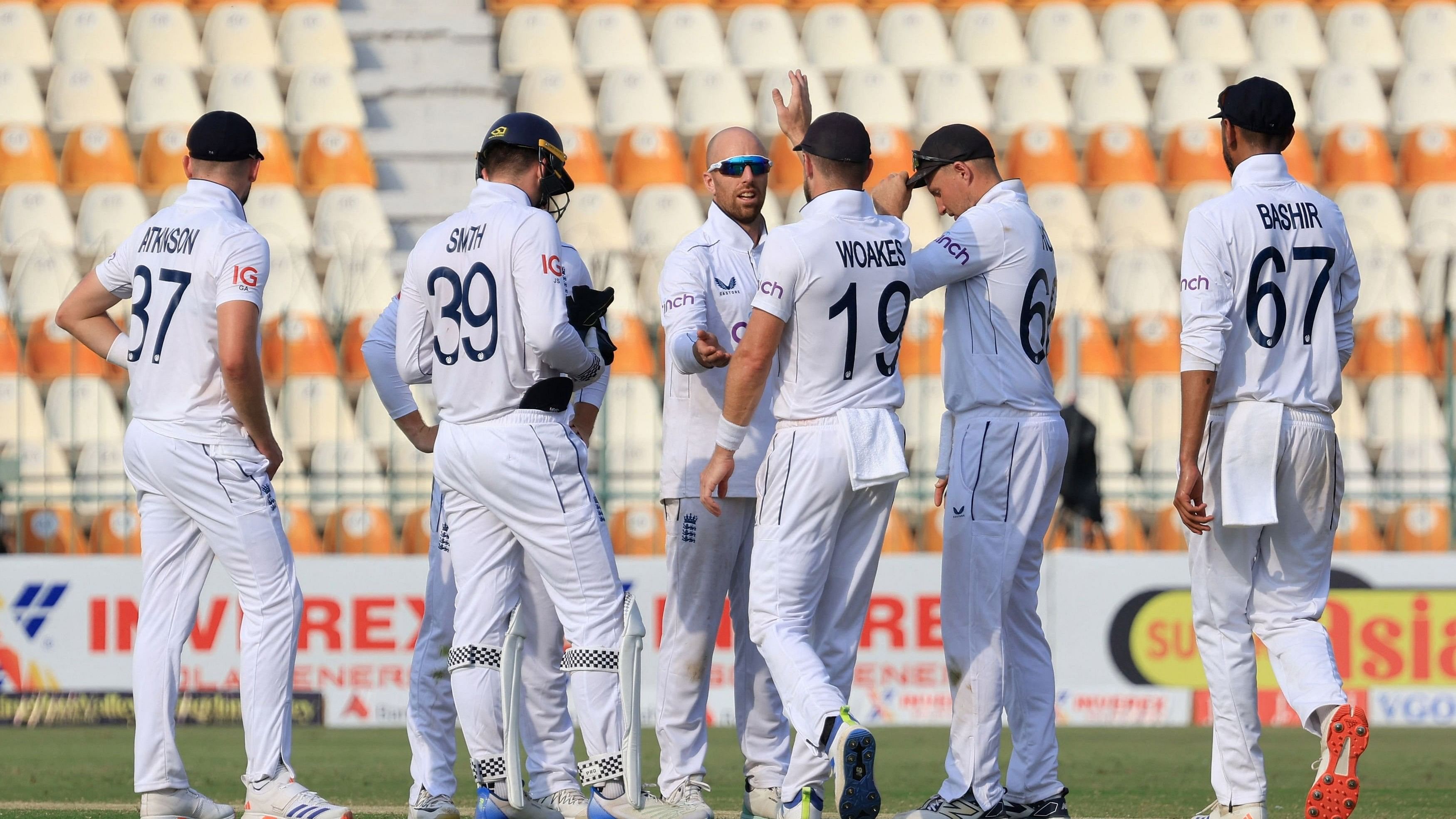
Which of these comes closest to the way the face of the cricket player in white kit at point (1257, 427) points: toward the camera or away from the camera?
away from the camera

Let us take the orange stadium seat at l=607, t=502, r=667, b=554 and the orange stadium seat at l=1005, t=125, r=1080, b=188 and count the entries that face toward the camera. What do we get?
2

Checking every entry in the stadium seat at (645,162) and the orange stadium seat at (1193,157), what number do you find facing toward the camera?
2

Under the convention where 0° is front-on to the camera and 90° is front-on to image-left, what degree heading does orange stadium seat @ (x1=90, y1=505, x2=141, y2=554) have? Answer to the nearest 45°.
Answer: approximately 0°

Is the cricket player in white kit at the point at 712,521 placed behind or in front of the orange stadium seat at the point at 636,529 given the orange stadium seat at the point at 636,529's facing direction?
in front

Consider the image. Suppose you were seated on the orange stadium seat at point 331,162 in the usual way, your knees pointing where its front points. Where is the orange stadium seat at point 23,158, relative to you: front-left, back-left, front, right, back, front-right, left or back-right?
right

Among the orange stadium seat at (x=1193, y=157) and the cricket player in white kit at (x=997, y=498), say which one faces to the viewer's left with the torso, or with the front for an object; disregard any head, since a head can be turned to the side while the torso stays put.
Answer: the cricket player in white kit

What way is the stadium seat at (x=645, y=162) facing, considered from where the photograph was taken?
facing the viewer

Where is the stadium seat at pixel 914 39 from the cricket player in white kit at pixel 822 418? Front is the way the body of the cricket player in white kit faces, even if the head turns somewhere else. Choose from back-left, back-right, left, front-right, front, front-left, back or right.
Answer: front-right

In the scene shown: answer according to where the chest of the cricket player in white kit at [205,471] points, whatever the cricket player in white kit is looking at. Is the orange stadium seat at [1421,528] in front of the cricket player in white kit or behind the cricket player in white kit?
in front

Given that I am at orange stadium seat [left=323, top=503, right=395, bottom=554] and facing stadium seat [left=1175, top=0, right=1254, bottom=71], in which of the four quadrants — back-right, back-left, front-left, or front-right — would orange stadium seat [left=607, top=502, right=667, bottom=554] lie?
front-right

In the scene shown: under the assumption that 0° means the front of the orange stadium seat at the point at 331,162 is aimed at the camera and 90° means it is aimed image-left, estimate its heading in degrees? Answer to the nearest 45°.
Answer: approximately 0°

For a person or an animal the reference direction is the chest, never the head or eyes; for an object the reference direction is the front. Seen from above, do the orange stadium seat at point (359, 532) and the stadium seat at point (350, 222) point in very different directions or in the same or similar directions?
same or similar directions

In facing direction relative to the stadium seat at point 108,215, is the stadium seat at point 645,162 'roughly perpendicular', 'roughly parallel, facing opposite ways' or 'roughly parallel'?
roughly parallel

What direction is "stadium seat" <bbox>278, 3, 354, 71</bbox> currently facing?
toward the camera

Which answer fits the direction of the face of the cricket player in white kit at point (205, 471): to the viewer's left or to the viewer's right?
to the viewer's right

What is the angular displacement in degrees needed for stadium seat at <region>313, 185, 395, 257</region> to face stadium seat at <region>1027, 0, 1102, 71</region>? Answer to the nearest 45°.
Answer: approximately 90° to its left

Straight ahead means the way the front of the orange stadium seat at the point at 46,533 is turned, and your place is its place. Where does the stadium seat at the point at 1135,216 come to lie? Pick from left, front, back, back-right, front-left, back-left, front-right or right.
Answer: left
